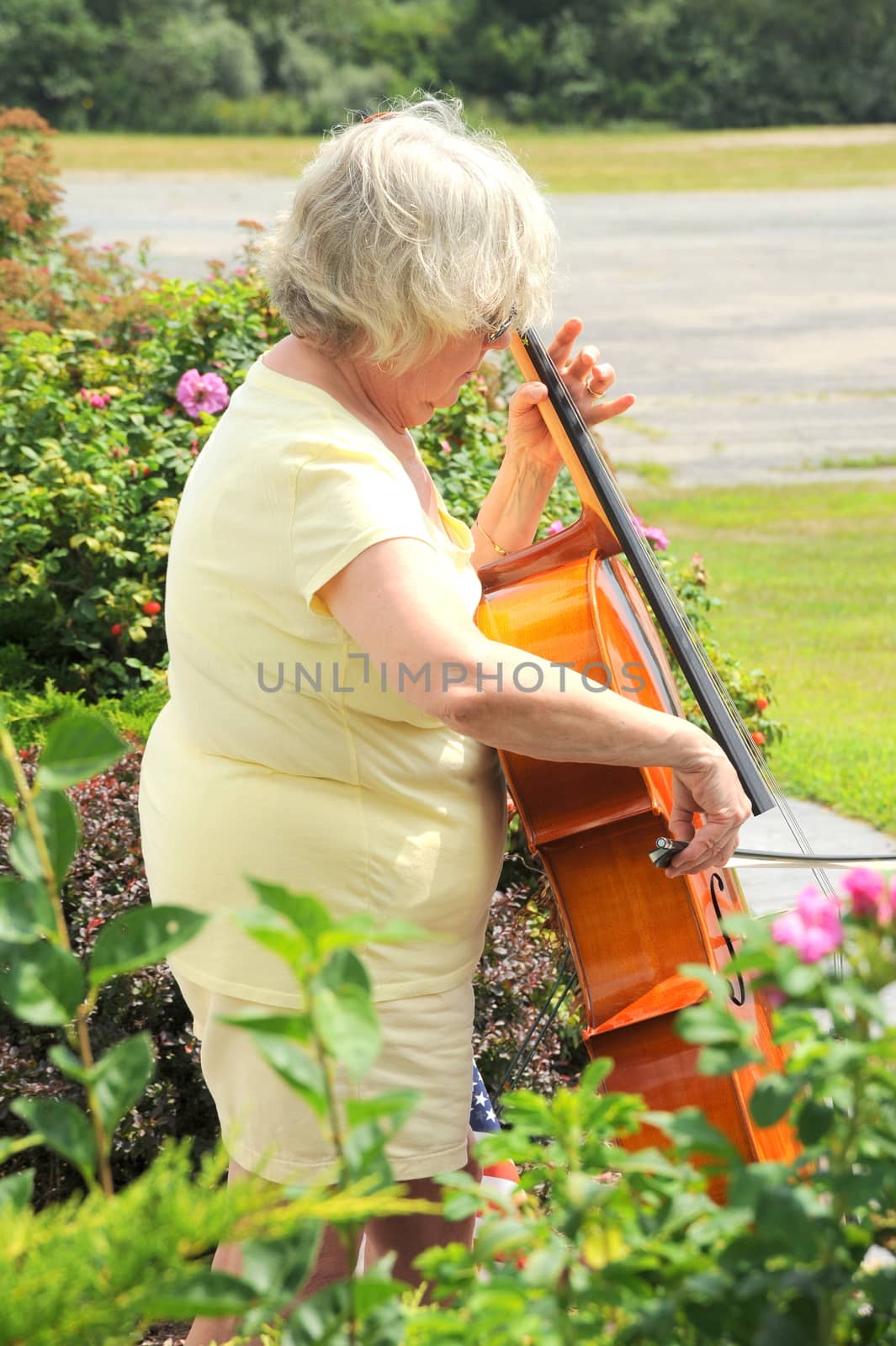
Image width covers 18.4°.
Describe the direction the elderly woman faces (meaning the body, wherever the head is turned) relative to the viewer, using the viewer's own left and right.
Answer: facing to the right of the viewer

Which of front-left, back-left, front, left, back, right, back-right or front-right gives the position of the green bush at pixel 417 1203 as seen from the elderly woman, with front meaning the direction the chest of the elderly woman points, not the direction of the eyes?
right

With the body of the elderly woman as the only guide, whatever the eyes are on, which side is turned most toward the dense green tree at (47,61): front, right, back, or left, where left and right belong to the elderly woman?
left

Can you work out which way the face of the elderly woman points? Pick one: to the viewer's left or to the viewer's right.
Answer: to the viewer's right
